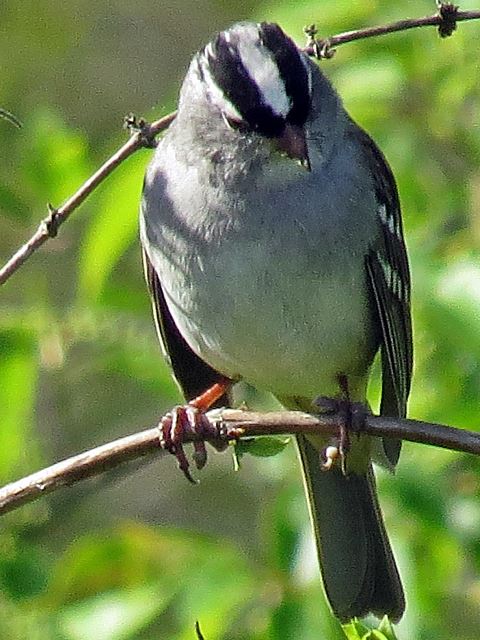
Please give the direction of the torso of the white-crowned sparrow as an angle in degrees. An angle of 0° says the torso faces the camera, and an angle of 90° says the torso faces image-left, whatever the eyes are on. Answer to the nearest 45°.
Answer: approximately 0°

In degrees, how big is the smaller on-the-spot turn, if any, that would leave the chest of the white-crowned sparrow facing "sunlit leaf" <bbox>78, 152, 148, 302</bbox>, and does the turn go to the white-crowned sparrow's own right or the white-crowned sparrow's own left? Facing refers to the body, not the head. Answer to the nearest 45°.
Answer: approximately 135° to the white-crowned sparrow's own right

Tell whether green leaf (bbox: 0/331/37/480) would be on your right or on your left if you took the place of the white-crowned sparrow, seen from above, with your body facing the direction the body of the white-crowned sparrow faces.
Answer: on your right

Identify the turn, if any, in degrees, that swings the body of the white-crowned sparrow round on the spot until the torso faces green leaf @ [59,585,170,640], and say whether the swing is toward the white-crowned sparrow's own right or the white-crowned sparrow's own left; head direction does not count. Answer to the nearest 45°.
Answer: approximately 180°
